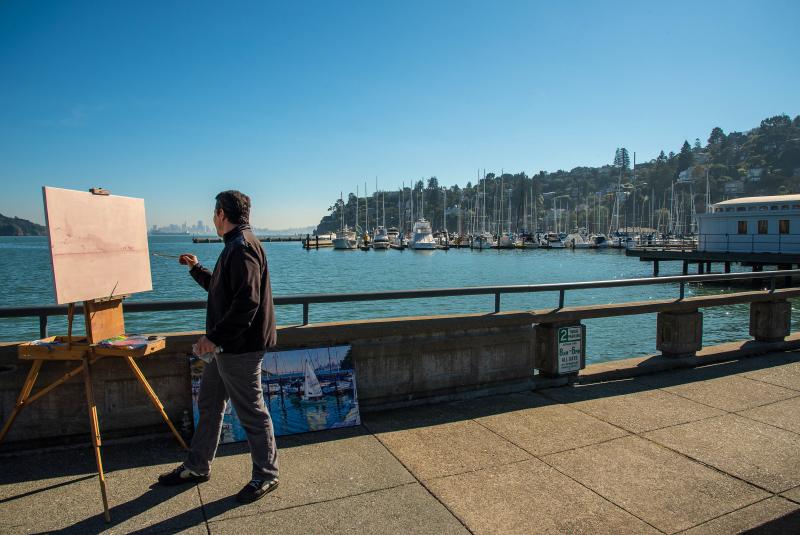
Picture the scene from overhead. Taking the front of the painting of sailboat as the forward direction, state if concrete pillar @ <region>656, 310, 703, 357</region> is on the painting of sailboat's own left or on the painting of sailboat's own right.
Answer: on the painting of sailboat's own left

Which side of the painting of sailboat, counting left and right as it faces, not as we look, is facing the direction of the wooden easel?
right

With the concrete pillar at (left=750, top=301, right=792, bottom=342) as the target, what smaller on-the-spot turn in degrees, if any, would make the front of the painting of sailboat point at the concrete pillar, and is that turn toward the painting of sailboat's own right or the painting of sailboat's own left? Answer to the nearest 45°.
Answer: approximately 90° to the painting of sailboat's own left

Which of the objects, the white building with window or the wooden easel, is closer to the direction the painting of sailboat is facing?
the wooden easel

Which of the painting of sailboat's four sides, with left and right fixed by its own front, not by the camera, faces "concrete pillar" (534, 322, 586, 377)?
left

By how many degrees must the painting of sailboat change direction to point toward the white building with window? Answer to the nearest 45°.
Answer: approximately 135° to its left

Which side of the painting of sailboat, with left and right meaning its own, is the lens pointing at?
front
